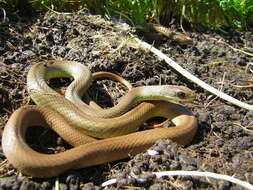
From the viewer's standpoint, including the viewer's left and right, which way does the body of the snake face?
facing to the right of the viewer

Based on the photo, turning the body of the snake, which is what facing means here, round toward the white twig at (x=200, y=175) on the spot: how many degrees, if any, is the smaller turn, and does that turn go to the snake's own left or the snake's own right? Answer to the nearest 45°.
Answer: approximately 45° to the snake's own right

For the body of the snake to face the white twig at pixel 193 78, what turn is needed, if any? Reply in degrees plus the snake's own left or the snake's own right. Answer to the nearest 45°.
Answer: approximately 45° to the snake's own left
